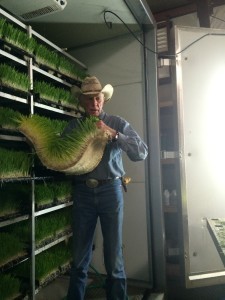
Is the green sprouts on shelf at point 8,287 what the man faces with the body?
no

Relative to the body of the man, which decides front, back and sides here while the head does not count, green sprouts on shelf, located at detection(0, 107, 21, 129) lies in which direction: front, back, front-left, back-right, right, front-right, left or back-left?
right

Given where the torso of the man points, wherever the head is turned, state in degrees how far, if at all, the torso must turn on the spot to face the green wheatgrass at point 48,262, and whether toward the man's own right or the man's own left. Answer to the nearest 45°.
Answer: approximately 135° to the man's own right

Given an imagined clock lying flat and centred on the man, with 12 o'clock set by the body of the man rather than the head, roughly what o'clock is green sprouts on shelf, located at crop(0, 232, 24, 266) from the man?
The green sprouts on shelf is roughly at 3 o'clock from the man.

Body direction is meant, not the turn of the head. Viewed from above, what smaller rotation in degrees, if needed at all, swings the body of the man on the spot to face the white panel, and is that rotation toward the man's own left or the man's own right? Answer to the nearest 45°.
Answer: approximately 135° to the man's own left

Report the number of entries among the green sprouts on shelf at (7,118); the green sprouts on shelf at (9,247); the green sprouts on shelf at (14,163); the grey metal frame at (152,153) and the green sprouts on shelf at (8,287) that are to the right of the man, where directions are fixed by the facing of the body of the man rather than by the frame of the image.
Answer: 4

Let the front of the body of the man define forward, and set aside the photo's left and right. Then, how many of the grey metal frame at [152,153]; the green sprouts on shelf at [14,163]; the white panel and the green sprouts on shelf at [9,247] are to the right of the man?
2

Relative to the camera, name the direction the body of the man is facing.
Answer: toward the camera

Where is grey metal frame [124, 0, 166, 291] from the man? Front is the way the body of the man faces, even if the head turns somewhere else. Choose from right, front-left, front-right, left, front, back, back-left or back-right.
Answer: back-left

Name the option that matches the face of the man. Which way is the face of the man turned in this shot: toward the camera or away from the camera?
toward the camera

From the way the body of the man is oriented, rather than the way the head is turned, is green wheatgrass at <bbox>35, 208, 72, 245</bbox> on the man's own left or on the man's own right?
on the man's own right
